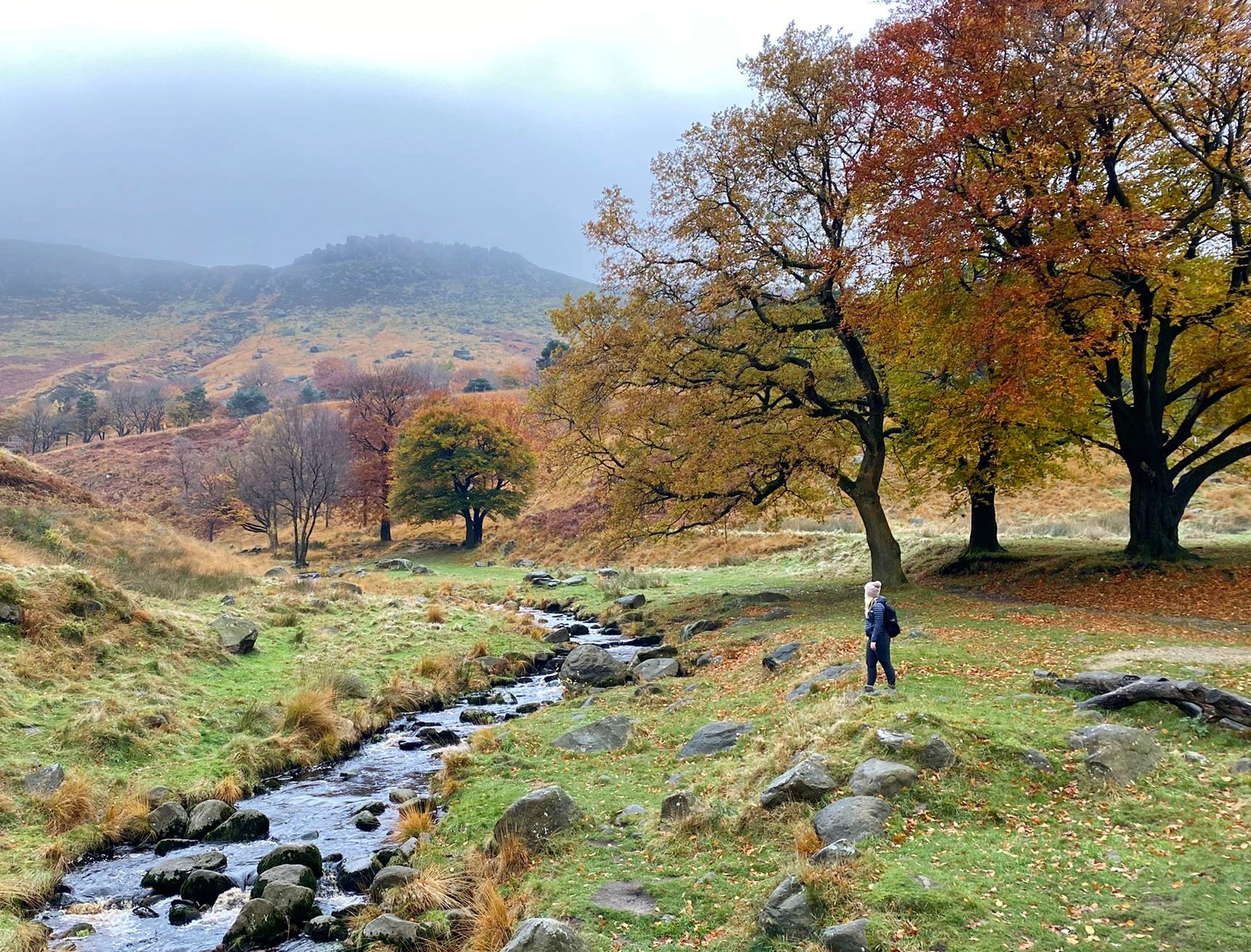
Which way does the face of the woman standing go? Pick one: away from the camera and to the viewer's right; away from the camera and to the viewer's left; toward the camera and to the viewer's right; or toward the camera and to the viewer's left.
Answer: away from the camera and to the viewer's left

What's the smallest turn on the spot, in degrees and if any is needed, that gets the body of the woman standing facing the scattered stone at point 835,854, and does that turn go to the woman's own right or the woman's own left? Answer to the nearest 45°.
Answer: approximately 90° to the woman's own left

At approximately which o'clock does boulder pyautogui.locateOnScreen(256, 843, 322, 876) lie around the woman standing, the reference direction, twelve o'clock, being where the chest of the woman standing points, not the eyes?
The boulder is roughly at 11 o'clock from the woman standing.

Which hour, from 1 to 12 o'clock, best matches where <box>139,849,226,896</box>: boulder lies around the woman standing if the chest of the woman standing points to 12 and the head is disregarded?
The boulder is roughly at 11 o'clock from the woman standing.

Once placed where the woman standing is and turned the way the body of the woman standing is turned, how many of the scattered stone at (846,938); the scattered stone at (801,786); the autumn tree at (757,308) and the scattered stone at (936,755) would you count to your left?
3

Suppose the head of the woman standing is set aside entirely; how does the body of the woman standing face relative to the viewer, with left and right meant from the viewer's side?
facing to the left of the viewer

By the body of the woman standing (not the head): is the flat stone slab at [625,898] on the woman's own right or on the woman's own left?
on the woman's own left

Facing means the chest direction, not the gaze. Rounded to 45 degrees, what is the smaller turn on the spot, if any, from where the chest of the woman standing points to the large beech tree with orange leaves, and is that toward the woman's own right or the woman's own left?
approximately 135° to the woman's own right

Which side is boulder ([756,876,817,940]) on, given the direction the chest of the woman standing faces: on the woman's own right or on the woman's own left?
on the woman's own left

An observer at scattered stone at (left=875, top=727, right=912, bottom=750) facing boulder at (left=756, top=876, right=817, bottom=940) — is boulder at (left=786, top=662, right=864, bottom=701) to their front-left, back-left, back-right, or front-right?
back-right
